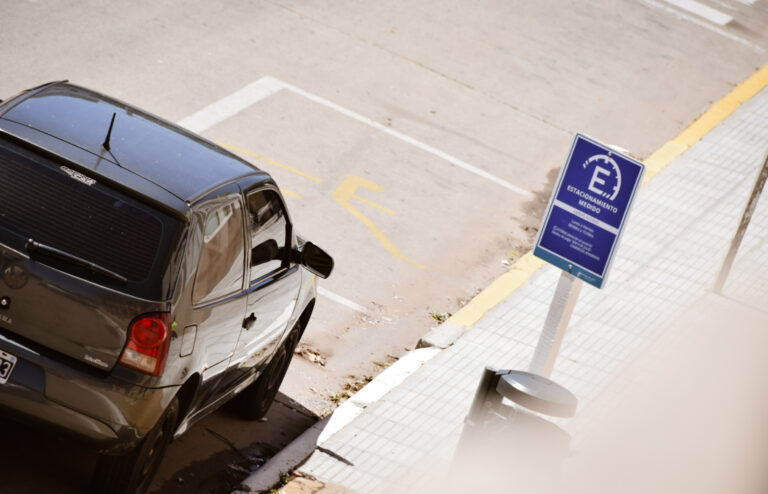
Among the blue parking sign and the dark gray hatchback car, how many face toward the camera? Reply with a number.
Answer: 1

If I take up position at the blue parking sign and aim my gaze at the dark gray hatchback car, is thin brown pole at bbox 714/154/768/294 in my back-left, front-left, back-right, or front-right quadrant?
back-right

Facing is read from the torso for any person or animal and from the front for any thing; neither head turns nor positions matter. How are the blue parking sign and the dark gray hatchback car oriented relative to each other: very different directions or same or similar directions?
very different directions

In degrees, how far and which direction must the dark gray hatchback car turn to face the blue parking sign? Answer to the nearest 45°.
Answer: approximately 45° to its right

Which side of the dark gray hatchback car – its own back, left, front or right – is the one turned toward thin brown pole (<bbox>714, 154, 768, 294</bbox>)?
front

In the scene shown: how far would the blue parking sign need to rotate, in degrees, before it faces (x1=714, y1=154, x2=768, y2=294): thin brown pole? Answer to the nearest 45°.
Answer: approximately 180°

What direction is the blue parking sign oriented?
toward the camera

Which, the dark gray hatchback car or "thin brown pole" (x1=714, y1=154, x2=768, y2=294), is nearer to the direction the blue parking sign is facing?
the dark gray hatchback car

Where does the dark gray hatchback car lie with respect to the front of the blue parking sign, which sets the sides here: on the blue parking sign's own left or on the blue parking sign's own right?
on the blue parking sign's own right

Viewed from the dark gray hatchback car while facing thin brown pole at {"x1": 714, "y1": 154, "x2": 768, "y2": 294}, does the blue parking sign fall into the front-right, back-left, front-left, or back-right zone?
front-right

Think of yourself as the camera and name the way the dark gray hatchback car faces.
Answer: facing away from the viewer and to the right of the viewer

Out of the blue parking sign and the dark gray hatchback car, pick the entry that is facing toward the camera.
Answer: the blue parking sign
